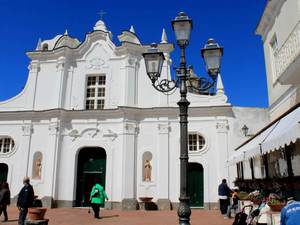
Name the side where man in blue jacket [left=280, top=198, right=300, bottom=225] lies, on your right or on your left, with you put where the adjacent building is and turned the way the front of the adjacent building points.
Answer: on your left

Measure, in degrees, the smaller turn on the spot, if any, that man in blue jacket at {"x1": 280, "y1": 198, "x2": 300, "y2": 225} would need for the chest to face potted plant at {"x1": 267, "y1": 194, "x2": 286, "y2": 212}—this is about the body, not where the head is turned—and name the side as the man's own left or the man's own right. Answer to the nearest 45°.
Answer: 0° — they already face it

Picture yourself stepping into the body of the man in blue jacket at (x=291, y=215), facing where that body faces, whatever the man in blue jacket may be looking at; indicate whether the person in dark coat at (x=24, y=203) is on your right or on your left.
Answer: on your left

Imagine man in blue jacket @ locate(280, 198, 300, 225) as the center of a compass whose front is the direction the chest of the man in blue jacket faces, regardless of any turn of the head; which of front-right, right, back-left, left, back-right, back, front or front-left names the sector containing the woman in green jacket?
front-left

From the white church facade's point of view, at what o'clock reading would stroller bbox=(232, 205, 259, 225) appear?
The stroller is roughly at 11 o'clock from the white church facade.

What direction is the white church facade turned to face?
toward the camera

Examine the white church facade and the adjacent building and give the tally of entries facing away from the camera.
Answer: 0

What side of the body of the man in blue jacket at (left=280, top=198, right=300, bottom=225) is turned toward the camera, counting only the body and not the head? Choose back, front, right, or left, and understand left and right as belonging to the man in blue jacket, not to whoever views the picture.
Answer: back

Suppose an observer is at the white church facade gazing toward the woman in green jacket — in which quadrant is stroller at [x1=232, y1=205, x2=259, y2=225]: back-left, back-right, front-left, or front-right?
front-left

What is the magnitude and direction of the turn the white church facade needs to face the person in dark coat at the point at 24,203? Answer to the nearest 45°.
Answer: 0° — it already faces them

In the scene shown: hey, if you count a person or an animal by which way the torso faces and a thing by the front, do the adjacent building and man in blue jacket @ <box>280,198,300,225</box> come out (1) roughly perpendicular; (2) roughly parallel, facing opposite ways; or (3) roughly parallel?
roughly perpendicular

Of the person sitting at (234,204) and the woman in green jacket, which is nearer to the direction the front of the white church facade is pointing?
the woman in green jacket

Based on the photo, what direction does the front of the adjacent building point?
to the viewer's left

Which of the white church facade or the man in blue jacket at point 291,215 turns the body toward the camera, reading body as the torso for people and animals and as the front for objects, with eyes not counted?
the white church facade

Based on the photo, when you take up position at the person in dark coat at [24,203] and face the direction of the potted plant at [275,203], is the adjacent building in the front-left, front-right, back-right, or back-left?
front-left

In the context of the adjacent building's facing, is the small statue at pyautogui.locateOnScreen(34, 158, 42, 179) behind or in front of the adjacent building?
in front

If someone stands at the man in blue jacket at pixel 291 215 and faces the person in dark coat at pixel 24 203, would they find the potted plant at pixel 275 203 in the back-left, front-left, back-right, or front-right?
front-right
